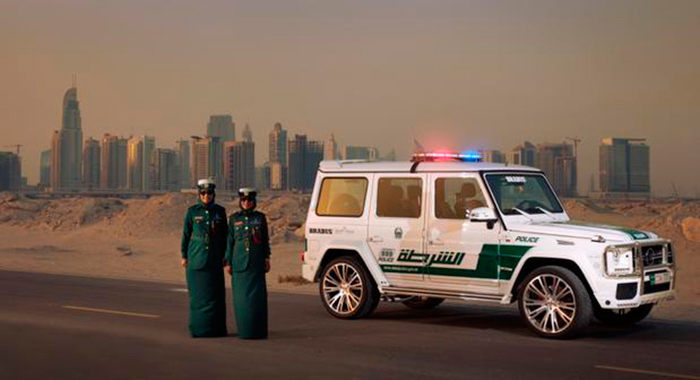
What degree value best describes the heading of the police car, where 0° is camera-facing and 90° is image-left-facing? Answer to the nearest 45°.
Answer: approximately 315°

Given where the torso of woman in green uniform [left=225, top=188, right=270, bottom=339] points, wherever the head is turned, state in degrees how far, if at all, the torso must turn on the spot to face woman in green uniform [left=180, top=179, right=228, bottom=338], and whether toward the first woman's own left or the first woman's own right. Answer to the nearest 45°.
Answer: approximately 90° to the first woman's own right

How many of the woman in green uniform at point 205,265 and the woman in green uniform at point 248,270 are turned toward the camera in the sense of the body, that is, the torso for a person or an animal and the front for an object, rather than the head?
2

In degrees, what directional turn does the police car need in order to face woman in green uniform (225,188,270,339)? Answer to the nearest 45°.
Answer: approximately 90° to its right

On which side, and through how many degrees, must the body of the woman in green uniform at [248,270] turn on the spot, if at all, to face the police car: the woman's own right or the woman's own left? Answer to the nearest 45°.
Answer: approximately 90° to the woman's own left

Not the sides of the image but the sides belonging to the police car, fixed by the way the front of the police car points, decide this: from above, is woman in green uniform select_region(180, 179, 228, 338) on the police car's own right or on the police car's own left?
on the police car's own right

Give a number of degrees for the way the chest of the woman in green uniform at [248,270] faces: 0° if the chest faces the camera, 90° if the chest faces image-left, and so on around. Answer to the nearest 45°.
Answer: approximately 0°

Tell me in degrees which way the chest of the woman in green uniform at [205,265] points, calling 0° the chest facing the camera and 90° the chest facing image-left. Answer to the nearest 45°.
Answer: approximately 0°

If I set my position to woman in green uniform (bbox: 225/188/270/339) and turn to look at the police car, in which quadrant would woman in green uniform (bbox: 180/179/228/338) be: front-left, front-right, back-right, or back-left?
back-left
